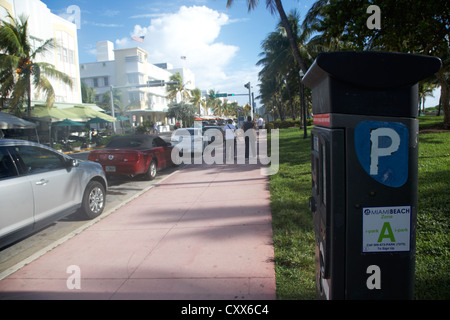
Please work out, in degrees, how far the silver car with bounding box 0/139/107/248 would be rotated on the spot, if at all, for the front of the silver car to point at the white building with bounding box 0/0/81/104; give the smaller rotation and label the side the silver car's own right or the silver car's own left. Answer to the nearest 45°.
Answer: approximately 45° to the silver car's own left

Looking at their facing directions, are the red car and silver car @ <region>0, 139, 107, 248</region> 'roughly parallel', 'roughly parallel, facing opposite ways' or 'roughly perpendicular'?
roughly parallel

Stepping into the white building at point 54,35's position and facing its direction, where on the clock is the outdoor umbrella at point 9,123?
The outdoor umbrella is roughly at 2 o'clock from the white building.

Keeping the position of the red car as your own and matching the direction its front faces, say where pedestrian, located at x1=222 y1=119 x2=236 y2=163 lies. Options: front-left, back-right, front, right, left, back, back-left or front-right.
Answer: front

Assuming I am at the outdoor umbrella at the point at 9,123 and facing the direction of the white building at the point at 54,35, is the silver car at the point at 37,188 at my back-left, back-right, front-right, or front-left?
back-right

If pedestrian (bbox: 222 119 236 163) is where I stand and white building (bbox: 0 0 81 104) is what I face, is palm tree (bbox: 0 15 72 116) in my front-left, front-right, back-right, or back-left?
front-left

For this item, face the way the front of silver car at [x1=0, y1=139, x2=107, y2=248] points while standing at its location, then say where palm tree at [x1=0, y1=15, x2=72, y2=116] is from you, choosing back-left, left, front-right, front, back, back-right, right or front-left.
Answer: front-left

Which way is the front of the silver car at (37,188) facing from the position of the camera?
facing away from the viewer and to the right of the viewer

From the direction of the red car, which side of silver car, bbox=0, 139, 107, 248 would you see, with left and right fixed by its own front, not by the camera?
front

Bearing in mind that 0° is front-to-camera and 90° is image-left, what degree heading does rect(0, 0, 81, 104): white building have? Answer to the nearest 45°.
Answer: approximately 315°

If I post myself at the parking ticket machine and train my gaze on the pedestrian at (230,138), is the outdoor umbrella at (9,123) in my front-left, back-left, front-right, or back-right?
front-left

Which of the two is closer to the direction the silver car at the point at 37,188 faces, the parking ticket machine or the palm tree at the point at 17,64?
the palm tree
